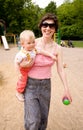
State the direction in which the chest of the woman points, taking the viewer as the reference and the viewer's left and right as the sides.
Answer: facing the viewer
